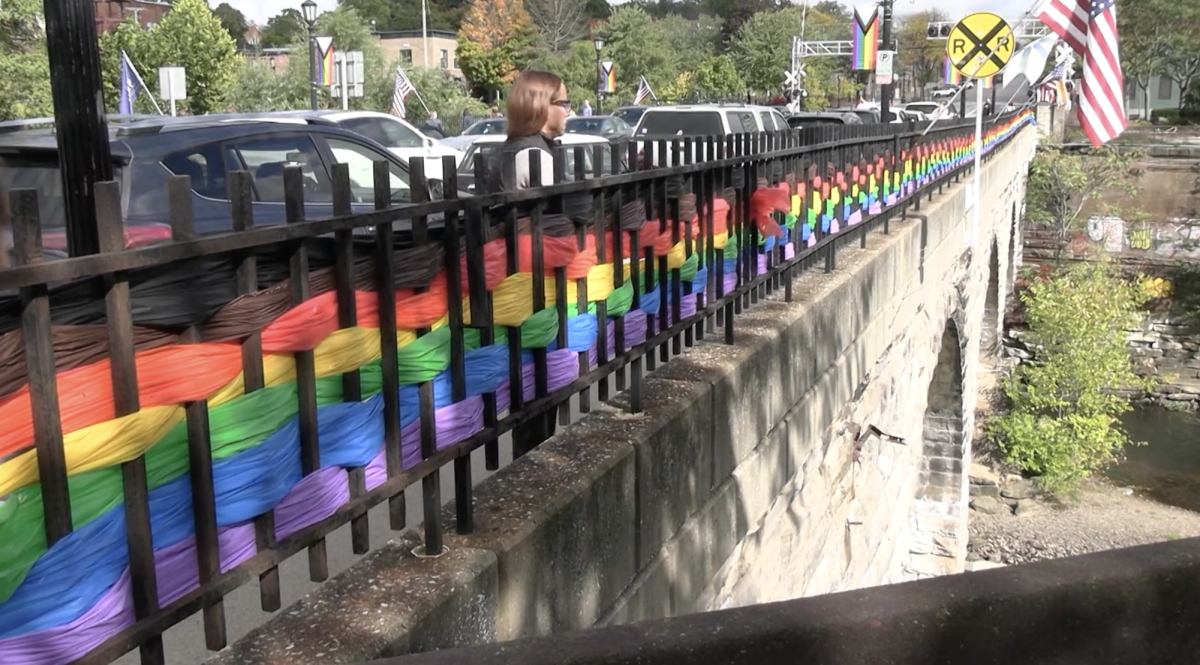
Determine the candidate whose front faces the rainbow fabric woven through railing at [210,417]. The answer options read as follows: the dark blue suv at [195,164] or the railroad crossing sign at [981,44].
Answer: the railroad crossing sign

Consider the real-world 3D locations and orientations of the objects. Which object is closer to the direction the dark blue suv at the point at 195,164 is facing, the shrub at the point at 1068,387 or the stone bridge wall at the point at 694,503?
the shrub

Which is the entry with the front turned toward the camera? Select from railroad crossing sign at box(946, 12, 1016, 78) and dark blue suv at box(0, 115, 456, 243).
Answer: the railroad crossing sign

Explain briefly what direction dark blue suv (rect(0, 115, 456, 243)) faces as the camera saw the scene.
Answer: facing away from the viewer and to the right of the viewer

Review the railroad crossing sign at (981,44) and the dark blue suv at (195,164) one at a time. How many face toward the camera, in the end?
1

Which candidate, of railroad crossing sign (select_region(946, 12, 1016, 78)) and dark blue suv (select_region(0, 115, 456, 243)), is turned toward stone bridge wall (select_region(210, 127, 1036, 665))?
the railroad crossing sign

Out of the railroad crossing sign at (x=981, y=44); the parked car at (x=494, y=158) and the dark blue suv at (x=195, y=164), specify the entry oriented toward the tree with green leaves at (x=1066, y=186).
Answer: the dark blue suv

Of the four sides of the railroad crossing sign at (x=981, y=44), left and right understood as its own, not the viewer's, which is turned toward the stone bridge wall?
front

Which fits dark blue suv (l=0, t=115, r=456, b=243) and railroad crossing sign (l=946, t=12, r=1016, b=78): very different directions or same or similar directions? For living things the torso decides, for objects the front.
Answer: very different directions

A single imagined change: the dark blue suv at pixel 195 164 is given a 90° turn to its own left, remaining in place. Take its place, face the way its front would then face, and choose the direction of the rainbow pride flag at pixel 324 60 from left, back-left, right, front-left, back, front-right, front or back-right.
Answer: front-right

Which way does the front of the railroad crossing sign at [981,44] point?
toward the camera

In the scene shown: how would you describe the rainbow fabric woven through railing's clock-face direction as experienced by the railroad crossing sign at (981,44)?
The rainbow fabric woven through railing is roughly at 12 o'clock from the railroad crossing sign.
